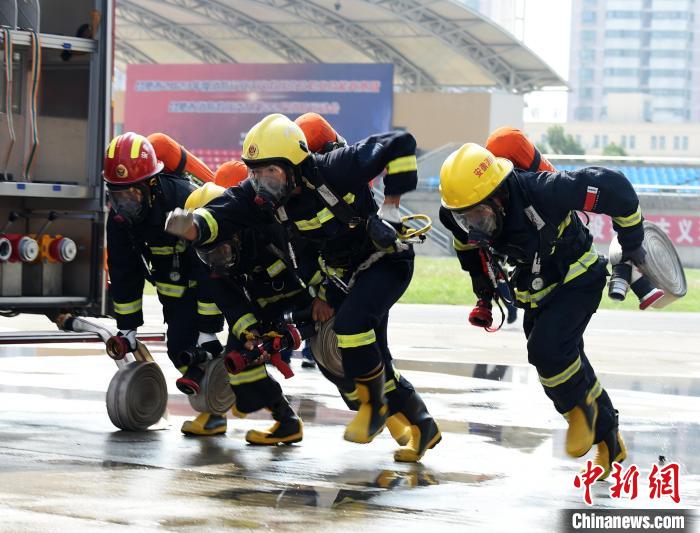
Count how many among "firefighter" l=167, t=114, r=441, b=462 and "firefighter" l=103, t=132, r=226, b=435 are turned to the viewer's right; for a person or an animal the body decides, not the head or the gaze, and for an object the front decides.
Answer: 0

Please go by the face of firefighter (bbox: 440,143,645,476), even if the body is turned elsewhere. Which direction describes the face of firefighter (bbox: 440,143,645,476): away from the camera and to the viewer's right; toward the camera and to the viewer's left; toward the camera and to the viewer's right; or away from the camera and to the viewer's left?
toward the camera and to the viewer's left

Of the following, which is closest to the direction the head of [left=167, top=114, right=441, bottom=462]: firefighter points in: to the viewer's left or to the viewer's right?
to the viewer's left

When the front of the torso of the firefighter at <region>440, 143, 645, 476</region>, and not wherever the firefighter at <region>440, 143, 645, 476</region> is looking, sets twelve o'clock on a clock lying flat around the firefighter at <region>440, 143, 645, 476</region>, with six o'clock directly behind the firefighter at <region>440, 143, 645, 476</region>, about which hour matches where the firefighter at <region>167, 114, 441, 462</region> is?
the firefighter at <region>167, 114, 441, 462</region> is roughly at 2 o'clock from the firefighter at <region>440, 143, 645, 476</region>.

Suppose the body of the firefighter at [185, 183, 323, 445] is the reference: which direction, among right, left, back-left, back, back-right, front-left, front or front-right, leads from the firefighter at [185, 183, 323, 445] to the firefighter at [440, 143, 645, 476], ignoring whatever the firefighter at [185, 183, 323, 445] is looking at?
left

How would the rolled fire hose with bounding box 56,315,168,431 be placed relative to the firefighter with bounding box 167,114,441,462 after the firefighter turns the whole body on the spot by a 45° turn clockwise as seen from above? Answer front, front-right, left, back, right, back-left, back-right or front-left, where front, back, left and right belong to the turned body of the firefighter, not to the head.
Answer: front-right

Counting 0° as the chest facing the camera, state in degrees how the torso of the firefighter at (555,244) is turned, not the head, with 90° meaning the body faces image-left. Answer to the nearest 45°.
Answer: approximately 45°

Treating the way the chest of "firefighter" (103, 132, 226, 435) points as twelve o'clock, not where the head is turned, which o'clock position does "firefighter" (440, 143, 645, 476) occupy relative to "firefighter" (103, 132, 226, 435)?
"firefighter" (440, 143, 645, 476) is roughly at 9 o'clock from "firefighter" (103, 132, 226, 435).

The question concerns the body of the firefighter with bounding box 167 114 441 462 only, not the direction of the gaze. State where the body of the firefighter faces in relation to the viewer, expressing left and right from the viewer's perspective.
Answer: facing the viewer and to the left of the viewer
